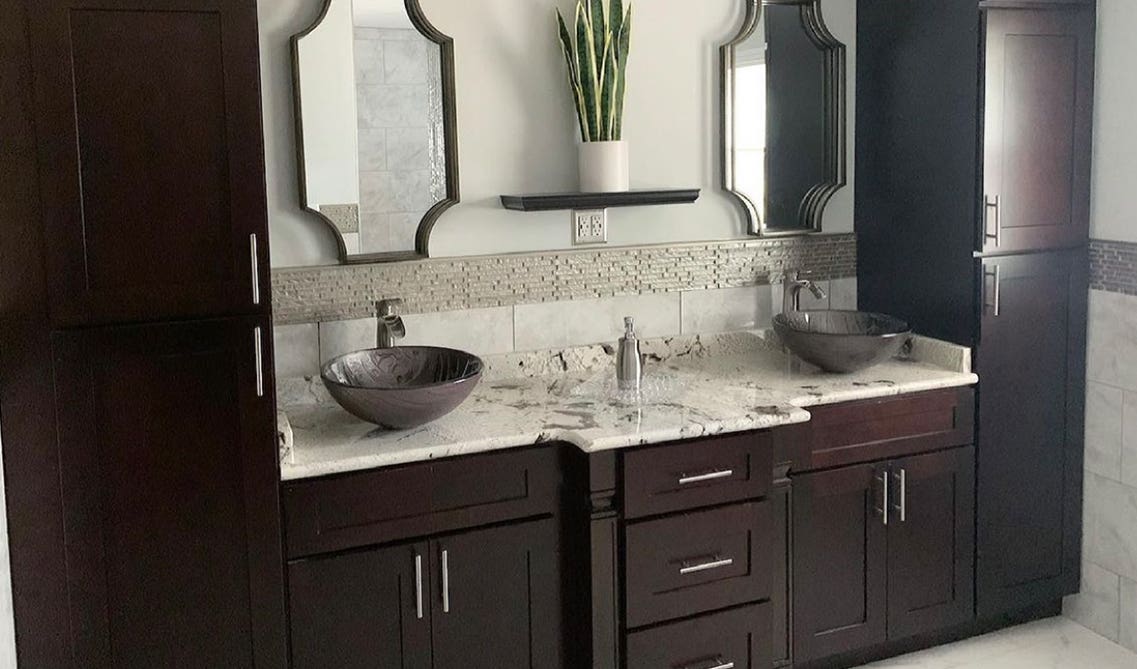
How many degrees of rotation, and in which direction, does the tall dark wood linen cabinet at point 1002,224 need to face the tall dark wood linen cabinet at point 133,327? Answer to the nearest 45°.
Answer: approximately 90° to its right

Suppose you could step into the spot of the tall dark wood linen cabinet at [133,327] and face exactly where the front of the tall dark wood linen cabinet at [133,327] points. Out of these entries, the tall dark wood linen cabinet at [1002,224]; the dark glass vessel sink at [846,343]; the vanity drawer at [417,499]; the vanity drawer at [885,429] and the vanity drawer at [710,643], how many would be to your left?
5

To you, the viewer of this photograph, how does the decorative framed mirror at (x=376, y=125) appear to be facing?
facing the viewer and to the right of the viewer

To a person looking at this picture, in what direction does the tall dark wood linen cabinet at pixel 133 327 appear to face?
facing the viewer

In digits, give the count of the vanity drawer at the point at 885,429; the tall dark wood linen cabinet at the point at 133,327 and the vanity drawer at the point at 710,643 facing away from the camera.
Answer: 0

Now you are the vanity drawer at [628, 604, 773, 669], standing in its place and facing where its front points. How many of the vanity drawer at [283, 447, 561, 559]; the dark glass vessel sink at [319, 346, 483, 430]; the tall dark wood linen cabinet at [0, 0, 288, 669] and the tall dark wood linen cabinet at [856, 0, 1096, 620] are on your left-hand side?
1

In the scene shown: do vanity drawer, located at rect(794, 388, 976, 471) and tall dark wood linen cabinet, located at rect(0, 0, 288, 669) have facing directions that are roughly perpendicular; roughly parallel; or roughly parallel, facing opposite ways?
roughly parallel

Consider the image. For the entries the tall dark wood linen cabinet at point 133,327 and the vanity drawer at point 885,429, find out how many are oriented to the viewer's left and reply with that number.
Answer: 0
